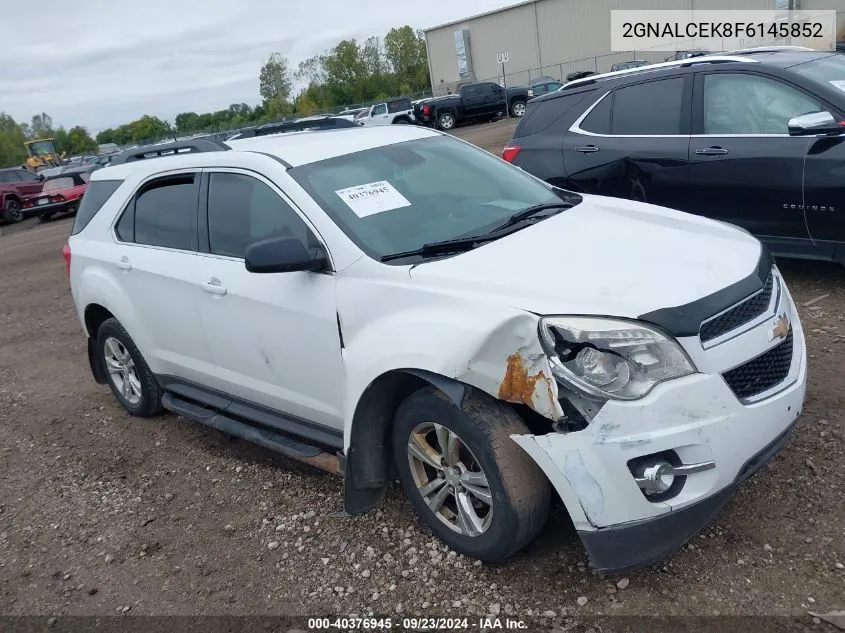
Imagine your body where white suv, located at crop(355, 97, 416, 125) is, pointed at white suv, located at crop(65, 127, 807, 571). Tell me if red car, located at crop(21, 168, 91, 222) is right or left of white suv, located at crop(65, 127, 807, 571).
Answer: right

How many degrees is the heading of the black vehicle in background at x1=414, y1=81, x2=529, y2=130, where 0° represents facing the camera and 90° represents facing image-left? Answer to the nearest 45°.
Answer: approximately 225°

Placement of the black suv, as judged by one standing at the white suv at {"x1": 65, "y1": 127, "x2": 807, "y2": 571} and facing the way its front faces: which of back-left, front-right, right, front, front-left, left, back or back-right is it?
left

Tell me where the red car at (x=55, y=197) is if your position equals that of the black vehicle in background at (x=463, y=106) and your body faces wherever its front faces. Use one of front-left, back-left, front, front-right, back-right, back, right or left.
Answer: back

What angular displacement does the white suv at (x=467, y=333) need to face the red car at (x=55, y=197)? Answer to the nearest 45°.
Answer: approximately 180°

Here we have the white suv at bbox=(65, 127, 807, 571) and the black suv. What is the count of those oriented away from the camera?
0

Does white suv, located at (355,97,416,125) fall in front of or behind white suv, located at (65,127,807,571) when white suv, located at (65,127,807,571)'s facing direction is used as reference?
behind

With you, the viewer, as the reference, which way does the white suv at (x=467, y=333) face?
facing the viewer and to the right of the viewer

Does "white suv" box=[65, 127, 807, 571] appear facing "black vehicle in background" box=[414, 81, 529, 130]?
no

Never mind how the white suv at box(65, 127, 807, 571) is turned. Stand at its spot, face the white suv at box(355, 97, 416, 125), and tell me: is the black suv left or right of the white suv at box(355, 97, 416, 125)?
right

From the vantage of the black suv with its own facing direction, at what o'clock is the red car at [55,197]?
The red car is roughly at 7 o'clock from the black suv.

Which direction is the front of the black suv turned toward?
to the viewer's right

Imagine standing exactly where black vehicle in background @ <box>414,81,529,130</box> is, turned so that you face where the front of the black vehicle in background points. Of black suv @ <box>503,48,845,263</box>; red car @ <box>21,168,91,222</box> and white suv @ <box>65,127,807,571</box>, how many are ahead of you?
0

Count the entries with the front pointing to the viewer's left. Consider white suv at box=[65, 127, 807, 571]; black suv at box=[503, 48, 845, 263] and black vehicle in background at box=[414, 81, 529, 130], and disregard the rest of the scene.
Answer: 0

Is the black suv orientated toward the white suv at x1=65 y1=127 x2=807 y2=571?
no

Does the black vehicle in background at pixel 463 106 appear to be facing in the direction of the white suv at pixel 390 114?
no

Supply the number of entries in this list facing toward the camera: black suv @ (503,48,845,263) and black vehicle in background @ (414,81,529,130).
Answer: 0
